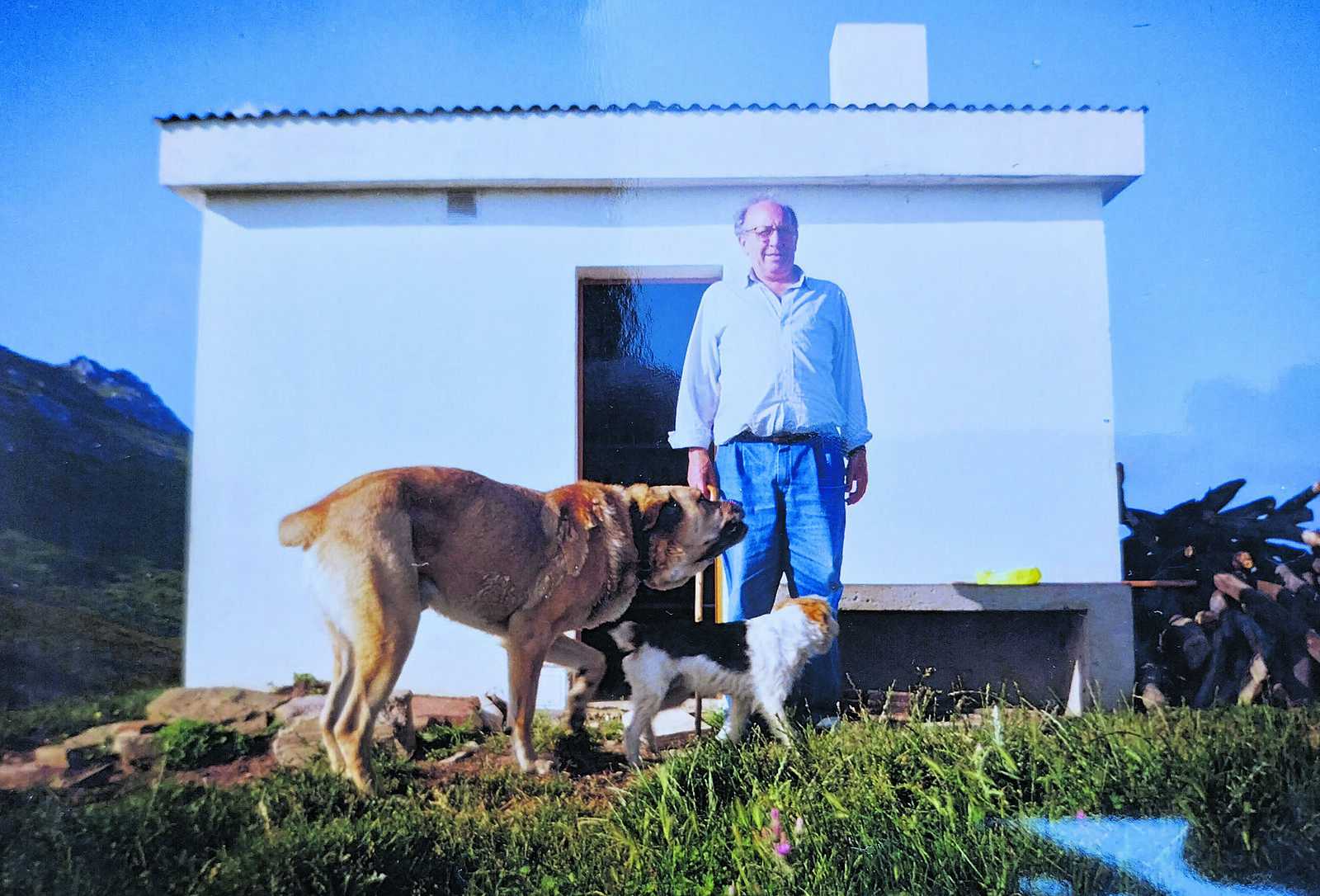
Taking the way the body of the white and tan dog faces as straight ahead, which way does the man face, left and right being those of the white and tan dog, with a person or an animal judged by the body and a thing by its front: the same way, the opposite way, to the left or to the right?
to the right

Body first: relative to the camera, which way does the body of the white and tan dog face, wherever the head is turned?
to the viewer's right

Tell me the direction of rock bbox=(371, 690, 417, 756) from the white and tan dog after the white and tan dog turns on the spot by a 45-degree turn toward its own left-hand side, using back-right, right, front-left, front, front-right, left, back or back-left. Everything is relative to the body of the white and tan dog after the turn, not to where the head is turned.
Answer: back-left

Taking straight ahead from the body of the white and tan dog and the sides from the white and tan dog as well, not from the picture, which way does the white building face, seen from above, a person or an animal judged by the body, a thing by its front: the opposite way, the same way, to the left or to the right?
to the right

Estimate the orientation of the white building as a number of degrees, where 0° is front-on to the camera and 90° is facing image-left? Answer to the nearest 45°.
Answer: approximately 0°

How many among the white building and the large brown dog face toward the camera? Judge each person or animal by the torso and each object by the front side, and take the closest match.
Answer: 1

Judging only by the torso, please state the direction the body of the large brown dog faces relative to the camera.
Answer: to the viewer's right

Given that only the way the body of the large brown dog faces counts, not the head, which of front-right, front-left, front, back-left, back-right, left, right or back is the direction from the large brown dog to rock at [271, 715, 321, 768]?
back

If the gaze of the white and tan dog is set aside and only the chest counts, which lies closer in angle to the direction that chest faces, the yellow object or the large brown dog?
the yellow object

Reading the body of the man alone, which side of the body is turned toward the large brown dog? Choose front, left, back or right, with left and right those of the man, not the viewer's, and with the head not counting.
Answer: right

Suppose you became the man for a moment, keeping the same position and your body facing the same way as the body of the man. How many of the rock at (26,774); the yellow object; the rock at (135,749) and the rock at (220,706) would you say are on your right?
3

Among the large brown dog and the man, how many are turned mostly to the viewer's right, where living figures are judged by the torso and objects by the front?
1

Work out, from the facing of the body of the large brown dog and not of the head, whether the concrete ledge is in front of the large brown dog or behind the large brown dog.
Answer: in front
